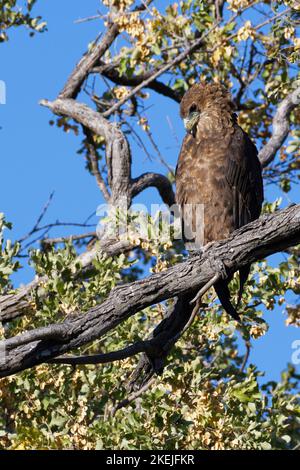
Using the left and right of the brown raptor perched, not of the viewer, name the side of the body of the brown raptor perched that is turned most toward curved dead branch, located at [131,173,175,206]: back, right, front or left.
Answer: right

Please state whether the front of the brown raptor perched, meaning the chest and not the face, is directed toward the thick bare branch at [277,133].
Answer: no

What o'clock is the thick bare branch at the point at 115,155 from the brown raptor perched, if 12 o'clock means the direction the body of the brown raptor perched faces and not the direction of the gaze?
The thick bare branch is roughly at 3 o'clock from the brown raptor perched.

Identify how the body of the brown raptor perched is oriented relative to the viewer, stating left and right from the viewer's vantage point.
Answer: facing the viewer and to the left of the viewer
